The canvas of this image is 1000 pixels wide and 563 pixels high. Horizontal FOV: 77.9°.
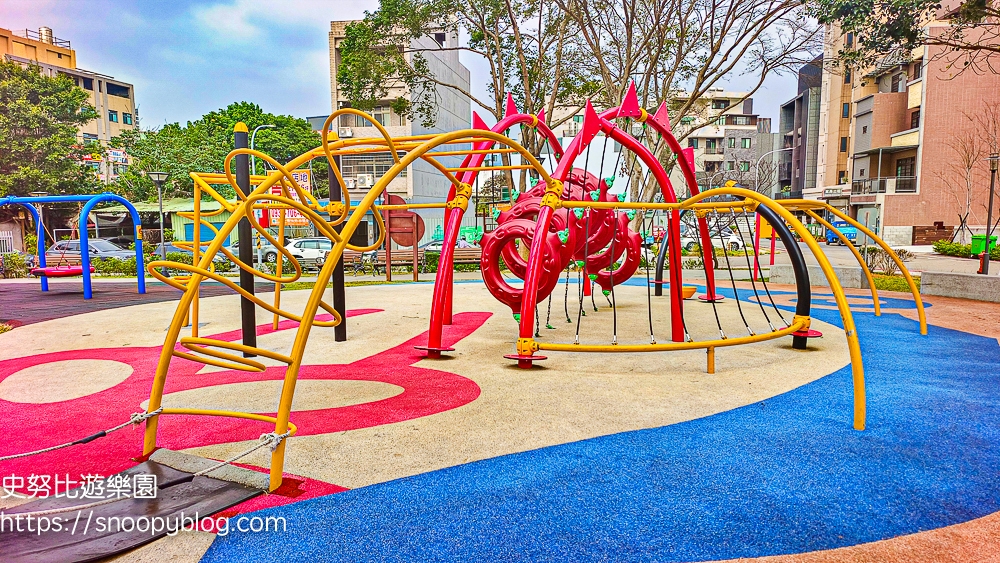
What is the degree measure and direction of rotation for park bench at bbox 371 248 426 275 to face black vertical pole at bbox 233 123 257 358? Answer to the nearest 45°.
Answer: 0° — it already faces it

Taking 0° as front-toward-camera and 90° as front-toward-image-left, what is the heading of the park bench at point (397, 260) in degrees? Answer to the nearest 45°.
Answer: approximately 0°

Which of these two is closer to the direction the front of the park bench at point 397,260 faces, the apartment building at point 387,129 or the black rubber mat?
the black rubber mat

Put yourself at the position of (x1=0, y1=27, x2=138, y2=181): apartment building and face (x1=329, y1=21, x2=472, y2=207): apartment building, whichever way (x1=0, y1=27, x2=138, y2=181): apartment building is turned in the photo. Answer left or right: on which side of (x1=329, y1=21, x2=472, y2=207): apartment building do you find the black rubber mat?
right

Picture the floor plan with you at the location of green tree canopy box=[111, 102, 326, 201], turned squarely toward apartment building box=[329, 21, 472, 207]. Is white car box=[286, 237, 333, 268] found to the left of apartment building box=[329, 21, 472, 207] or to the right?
right

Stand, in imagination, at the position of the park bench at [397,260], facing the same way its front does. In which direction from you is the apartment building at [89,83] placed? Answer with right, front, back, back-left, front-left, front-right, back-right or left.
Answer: back-right

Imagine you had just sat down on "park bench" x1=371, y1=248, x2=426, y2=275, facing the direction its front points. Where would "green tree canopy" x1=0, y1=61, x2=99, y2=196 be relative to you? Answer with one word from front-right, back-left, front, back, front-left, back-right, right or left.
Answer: back-right

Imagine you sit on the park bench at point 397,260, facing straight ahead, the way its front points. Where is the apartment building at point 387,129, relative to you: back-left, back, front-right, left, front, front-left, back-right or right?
back

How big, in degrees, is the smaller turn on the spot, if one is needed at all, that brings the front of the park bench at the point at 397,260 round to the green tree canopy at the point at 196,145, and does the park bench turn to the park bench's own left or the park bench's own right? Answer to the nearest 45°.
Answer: approximately 135° to the park bench's own right
